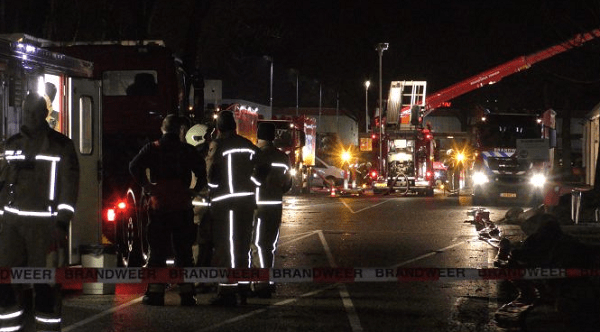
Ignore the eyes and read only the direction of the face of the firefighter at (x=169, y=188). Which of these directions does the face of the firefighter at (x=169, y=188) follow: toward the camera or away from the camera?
away from the camera

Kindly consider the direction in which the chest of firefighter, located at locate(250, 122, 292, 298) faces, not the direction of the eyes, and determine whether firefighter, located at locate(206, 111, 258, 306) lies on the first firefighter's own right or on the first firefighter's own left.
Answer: on the first firefighter's own left

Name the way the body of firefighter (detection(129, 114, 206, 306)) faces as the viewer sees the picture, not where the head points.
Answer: away from the camera
